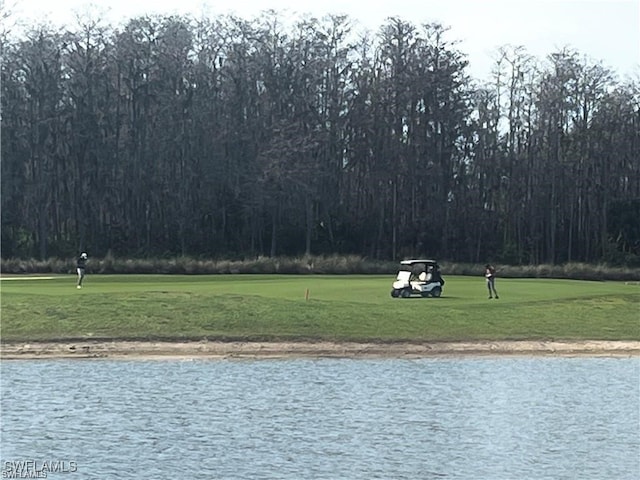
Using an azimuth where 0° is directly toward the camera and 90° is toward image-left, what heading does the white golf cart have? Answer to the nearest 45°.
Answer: approximately 45°
